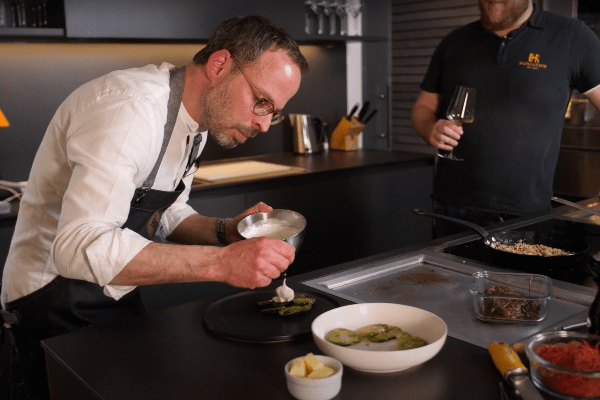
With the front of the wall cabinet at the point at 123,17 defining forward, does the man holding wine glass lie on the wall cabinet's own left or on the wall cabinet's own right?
on the wall cabinet's own left

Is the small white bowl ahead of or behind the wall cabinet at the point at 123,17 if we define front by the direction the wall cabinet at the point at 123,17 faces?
ahead

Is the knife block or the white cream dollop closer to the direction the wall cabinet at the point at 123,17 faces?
the white cream dollop

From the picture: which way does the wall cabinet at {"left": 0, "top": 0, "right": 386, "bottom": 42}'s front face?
toward the camera

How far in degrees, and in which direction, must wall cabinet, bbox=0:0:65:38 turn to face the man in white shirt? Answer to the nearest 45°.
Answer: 0° — it already faces them

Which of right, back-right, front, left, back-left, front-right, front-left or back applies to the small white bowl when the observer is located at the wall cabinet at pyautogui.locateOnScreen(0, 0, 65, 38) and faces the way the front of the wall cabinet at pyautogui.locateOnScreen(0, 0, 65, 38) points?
front

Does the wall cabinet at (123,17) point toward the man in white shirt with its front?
yes

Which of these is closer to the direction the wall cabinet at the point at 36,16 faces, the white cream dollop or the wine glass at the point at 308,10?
the white cream dollop

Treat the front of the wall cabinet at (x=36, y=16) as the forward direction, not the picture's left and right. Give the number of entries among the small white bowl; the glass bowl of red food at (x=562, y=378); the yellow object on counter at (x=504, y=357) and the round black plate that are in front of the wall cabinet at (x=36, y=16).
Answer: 4

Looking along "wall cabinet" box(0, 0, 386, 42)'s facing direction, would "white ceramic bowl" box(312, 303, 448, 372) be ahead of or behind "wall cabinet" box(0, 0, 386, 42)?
ahead

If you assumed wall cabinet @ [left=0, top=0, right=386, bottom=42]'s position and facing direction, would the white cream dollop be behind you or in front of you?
in front

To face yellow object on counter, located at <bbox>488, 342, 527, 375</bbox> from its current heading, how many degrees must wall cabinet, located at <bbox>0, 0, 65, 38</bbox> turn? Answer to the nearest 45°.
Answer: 0° — it already faces it

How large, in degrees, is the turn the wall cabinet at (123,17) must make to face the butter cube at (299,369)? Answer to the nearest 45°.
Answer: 0° — it already faces it

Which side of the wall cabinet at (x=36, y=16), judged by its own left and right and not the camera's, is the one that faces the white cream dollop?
front

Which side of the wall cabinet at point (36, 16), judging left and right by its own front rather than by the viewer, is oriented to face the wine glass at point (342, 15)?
left

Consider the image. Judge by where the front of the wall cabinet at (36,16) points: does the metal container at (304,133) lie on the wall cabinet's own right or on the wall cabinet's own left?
on the wall cabinet's own left
